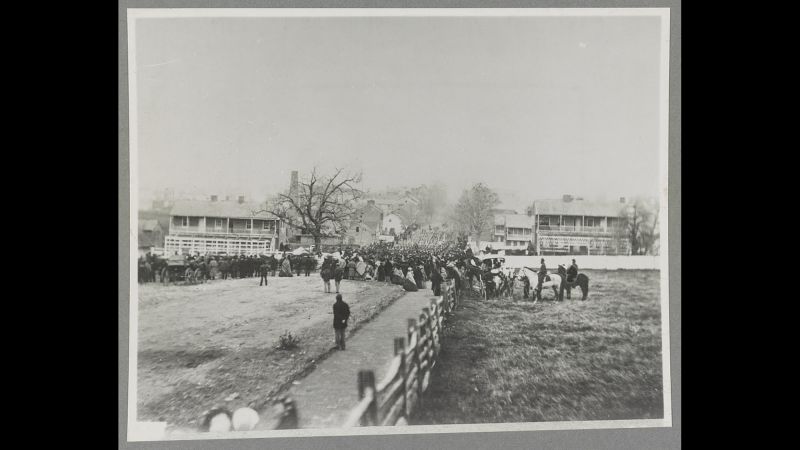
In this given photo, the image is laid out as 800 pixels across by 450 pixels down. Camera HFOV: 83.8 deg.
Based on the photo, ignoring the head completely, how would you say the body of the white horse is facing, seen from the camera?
to the viewer's left
